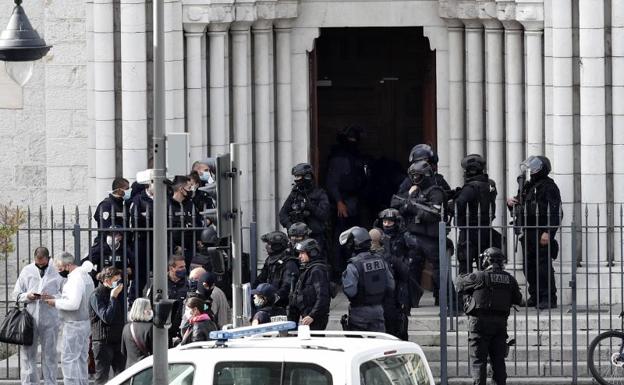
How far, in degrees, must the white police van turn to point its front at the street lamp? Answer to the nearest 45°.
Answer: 0° — it already faces it

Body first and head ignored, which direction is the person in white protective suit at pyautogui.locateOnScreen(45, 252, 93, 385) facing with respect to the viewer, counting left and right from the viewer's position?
facing to the left of the viewer

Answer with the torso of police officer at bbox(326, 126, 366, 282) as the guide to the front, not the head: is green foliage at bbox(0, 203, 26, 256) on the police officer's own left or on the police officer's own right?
on the police officer's own right

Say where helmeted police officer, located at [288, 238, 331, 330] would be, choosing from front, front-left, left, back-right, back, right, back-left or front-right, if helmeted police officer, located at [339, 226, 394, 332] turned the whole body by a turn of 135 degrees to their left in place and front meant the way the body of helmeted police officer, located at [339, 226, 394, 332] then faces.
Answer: right

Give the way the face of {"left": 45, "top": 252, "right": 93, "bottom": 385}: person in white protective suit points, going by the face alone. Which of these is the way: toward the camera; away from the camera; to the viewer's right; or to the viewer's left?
to the viewer's left

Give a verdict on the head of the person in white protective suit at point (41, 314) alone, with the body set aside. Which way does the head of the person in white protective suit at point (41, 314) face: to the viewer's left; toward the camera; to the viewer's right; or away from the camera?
toward the camera

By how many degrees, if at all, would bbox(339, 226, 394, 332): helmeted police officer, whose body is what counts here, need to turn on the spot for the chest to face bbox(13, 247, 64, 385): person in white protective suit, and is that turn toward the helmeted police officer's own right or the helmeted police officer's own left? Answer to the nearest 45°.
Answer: approximately 45° to the helmeted police officer's own left

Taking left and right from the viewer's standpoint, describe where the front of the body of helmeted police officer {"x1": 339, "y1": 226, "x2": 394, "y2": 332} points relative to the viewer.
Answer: facing away from the viewer and to the left of the viewer
